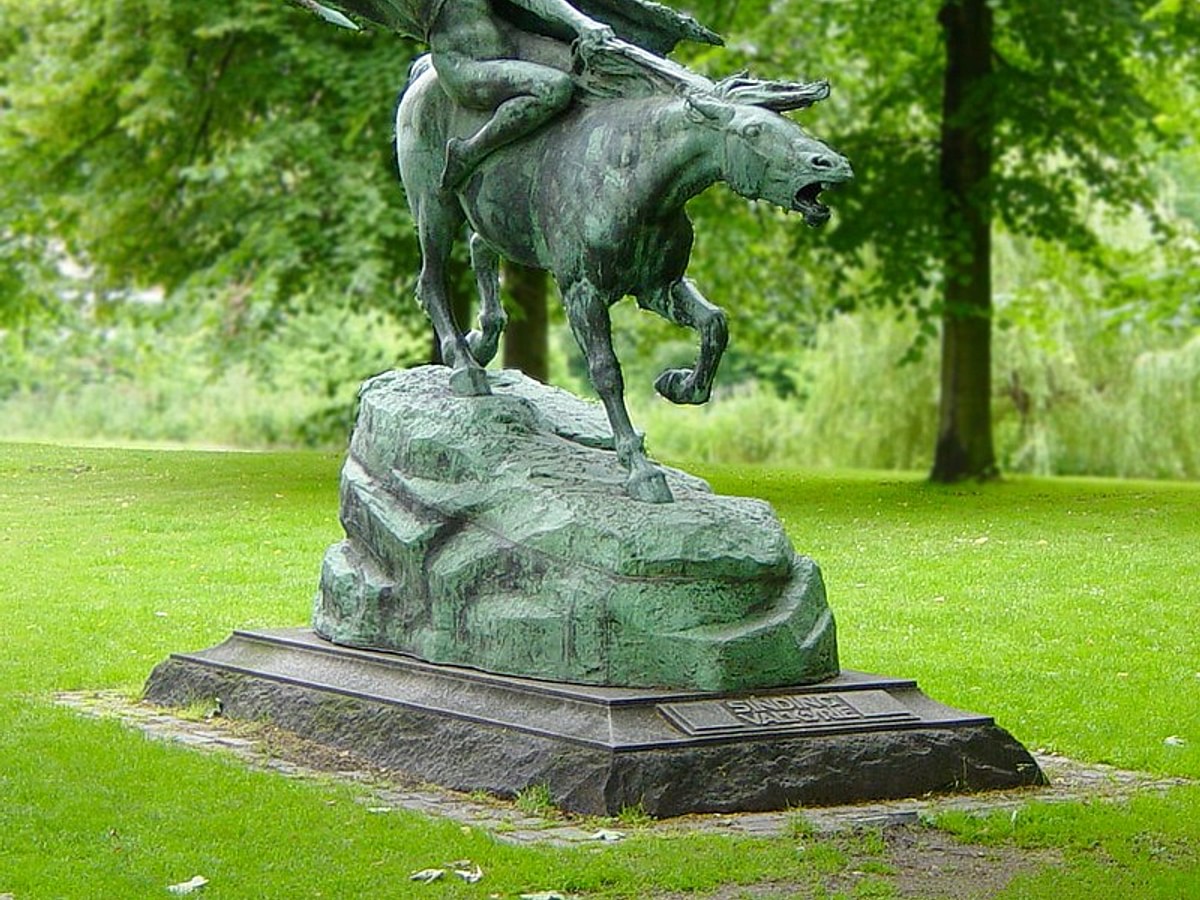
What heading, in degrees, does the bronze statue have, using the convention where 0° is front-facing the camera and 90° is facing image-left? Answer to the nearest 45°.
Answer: approximately 315°
